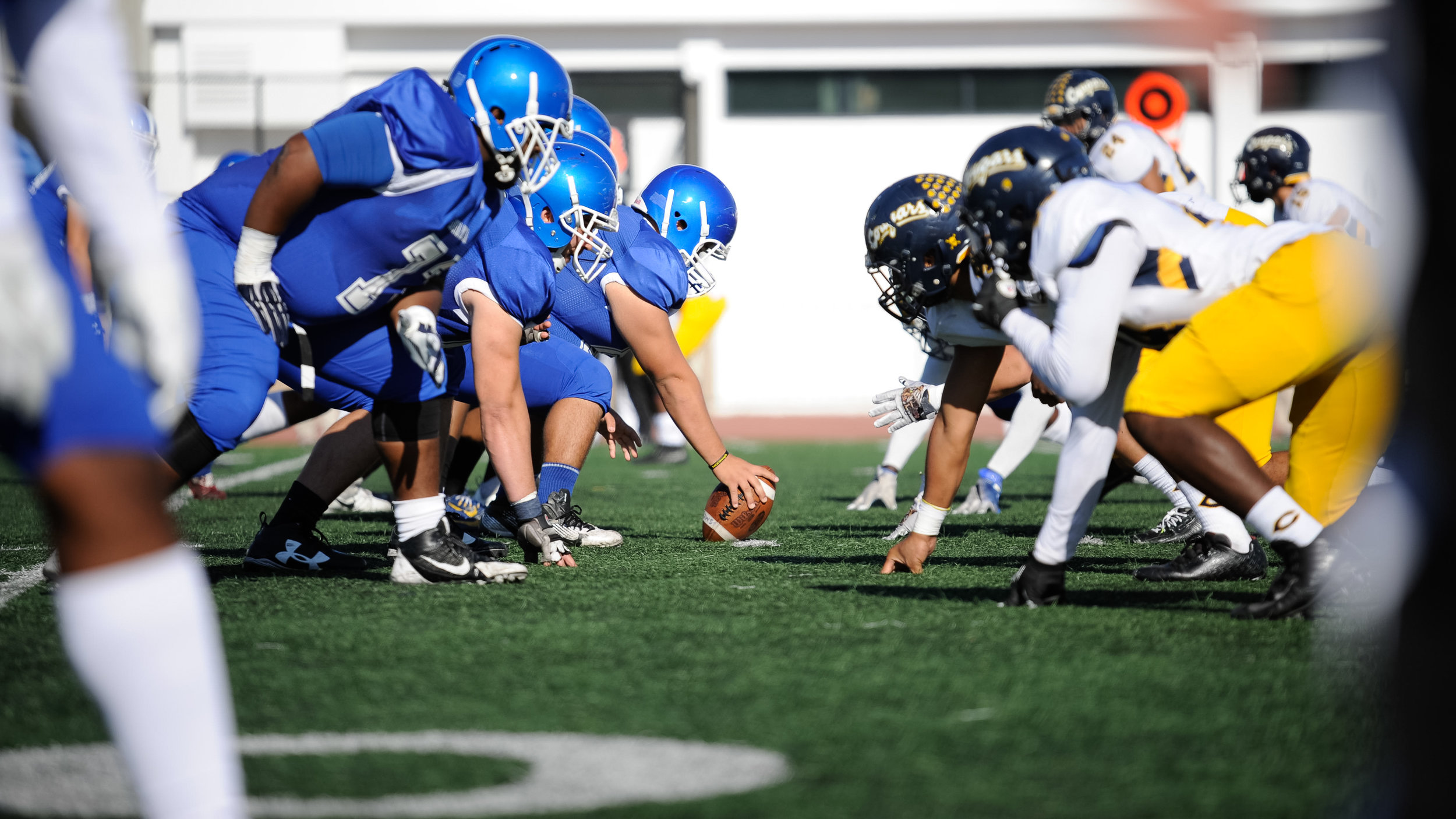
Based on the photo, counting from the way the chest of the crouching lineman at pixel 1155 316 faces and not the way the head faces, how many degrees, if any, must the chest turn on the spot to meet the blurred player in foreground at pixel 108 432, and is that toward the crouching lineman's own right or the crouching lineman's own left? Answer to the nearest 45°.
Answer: approximately 45° to the crouching lineman's own left

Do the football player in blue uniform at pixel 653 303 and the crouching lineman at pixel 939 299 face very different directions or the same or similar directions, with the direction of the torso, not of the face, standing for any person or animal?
very different directions

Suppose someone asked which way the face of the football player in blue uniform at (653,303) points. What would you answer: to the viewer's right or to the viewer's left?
to the viewer's right

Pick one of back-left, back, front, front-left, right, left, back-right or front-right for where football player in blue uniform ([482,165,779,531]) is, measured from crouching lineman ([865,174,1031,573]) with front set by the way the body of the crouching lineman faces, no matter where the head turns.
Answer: front-right

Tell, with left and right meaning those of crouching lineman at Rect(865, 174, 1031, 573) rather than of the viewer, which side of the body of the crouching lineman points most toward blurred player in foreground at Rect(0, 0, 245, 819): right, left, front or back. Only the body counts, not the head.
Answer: left

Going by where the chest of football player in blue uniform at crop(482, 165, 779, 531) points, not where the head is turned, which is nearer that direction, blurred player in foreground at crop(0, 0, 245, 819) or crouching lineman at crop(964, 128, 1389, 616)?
the crouching lineman

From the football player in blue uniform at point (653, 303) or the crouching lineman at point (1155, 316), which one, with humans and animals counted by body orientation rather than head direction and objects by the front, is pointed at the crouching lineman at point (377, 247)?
the crouching lineman at point (1155, 316)

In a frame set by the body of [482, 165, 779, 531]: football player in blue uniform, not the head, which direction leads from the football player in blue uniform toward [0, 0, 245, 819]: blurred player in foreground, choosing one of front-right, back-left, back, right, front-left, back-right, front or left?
right

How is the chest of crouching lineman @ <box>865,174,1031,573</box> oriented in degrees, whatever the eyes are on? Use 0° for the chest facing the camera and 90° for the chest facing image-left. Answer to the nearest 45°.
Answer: approximately 90°

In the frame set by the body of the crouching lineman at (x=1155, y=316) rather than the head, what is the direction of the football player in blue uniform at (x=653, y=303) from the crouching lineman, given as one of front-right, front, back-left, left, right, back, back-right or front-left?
front-right

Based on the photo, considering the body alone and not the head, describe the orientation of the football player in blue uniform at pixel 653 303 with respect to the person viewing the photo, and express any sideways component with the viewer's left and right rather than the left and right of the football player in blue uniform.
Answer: facing to the right of the viewer

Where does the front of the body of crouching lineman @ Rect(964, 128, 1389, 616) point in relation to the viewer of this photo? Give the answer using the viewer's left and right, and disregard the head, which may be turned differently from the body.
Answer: facing to the left of the viewer

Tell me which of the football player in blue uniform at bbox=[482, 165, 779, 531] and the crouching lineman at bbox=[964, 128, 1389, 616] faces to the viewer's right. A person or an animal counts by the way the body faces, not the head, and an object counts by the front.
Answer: the football player in blue uniform

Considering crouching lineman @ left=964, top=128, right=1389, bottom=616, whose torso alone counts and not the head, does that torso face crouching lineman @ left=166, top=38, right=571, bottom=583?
yes

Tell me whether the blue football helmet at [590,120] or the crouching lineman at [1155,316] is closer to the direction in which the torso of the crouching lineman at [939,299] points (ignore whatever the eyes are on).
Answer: the blue football helmet
